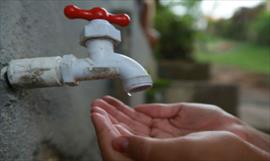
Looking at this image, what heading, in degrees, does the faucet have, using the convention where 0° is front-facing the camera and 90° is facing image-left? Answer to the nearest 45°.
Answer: approximately 270°
